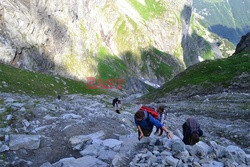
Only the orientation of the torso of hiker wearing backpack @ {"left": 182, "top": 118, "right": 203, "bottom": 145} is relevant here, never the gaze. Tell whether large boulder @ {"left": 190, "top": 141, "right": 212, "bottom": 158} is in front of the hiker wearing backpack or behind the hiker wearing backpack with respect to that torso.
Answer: in front

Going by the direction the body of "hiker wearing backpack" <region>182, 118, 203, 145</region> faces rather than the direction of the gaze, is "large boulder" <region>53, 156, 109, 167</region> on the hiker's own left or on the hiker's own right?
on the hiker's own right

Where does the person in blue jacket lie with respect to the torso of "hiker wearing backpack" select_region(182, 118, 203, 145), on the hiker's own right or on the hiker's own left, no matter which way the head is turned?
on the hiker's own right

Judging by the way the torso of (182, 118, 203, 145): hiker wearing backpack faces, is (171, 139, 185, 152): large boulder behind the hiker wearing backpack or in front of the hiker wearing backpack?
in front

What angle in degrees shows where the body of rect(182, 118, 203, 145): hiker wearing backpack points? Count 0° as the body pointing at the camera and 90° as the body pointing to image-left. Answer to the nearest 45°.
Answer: approximately 0°
